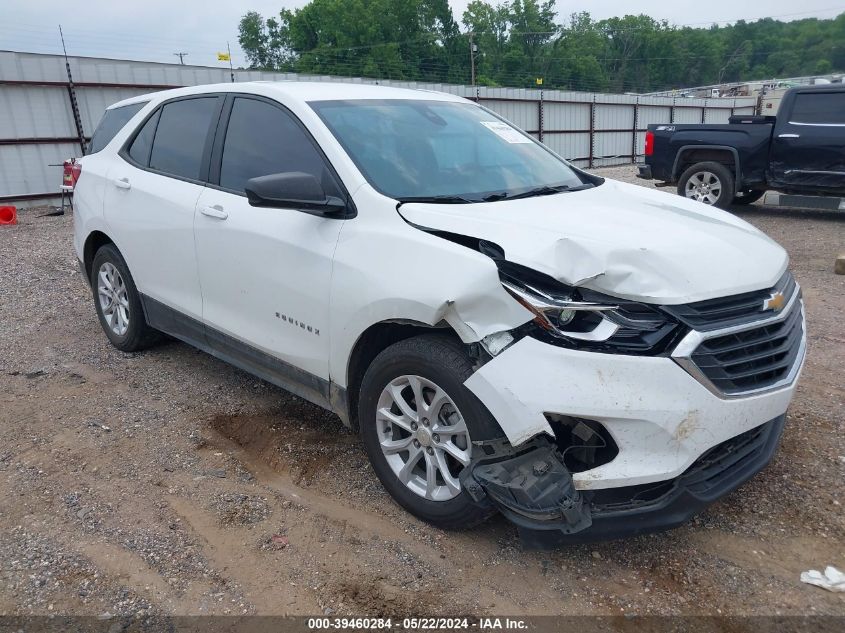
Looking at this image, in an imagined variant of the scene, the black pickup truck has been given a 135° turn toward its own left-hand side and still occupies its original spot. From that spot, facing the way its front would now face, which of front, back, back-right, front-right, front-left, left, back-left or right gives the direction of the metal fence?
front-left

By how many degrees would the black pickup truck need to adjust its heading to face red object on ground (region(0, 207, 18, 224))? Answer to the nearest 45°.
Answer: approximately 180°

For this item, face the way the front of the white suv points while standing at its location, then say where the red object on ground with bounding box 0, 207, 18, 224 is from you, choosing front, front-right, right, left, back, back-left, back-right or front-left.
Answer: back

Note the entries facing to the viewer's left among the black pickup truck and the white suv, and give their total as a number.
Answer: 0

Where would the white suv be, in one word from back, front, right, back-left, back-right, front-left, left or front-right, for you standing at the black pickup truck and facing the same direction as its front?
right

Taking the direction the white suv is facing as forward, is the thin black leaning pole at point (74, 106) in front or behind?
behind

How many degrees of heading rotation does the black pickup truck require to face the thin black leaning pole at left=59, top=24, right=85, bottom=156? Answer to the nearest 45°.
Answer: approximately 180°

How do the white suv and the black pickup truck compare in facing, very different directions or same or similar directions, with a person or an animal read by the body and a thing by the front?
same or similar directions

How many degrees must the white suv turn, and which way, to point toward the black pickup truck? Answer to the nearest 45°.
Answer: approximately 90° to its left

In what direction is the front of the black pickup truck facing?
to the viewer's right
